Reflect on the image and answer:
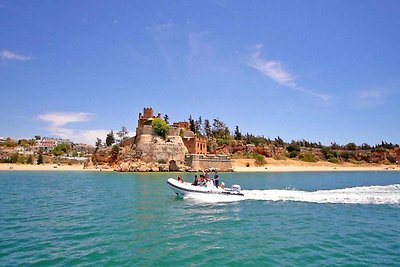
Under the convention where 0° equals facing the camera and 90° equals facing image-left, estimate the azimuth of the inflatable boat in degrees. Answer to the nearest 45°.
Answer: approximately 90°
